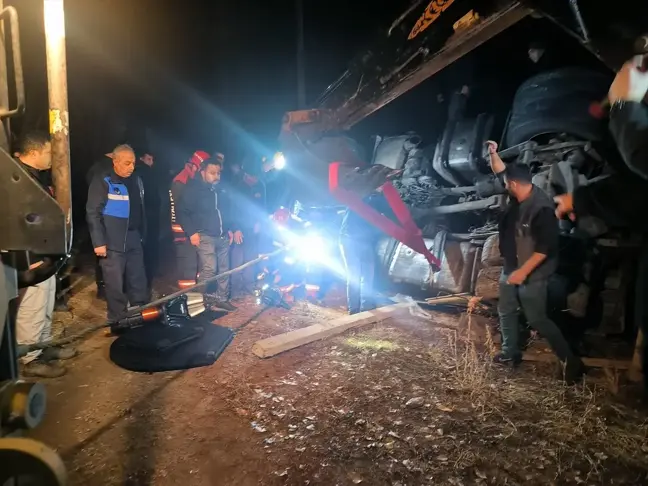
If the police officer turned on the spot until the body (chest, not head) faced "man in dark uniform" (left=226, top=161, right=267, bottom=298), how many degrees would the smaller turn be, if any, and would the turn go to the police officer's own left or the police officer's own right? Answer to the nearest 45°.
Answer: approximately 90° to the police officer's own left

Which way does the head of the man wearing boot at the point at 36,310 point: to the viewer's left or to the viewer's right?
to the viewer's right

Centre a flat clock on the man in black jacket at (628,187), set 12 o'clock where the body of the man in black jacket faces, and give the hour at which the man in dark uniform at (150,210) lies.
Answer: The man in dark uniform is roughly at 12 o'clock from the man in black jacket.

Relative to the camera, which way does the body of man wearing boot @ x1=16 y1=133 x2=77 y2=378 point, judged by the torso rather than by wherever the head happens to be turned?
to the viewer's right

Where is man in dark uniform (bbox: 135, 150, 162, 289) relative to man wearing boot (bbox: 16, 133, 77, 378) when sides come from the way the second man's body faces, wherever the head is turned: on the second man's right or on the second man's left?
on the second man's left

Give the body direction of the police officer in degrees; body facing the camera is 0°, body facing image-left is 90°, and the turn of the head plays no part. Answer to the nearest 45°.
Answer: approximately 315°

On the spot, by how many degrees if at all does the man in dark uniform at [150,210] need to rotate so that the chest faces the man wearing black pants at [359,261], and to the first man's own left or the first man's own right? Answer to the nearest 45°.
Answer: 0° — they already face them

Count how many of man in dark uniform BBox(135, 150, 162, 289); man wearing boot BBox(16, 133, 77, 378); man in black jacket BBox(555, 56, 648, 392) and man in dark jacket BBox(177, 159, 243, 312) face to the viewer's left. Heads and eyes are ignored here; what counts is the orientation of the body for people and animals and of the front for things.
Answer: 1

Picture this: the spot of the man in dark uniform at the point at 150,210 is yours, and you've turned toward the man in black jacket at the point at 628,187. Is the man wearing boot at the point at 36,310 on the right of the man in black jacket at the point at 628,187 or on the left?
right

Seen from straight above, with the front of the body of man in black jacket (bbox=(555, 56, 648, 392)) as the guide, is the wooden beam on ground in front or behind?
in front

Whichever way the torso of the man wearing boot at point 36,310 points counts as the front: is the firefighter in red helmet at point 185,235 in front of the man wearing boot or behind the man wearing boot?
in front

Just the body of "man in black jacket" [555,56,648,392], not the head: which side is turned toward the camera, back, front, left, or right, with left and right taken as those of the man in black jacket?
left
